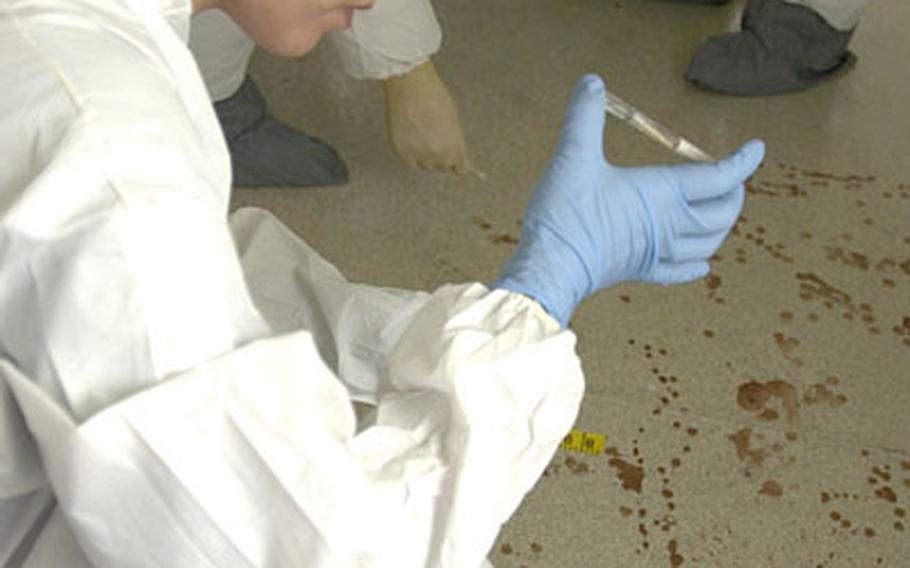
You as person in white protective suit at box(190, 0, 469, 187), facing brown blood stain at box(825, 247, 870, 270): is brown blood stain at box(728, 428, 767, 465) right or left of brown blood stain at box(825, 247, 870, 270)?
right

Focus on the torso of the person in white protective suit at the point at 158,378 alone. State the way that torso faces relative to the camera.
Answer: to the viewer's right

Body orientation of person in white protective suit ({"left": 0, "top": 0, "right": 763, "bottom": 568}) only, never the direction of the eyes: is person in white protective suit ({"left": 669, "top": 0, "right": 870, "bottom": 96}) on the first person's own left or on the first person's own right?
on the first person's own left
